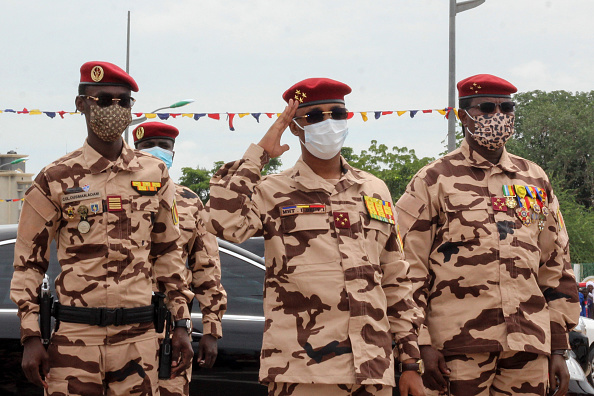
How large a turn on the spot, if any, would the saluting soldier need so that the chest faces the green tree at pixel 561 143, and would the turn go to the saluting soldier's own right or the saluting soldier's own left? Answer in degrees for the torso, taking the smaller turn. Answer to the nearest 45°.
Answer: approximately 135° to the saluting soldier's own left

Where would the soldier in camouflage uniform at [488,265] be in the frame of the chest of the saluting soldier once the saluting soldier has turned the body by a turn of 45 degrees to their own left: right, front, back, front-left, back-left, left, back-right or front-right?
front-left

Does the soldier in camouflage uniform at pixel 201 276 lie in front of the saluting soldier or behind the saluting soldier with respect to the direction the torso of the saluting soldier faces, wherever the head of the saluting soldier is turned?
behind

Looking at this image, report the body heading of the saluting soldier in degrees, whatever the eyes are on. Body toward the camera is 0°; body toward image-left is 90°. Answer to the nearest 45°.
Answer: approximately 315°
